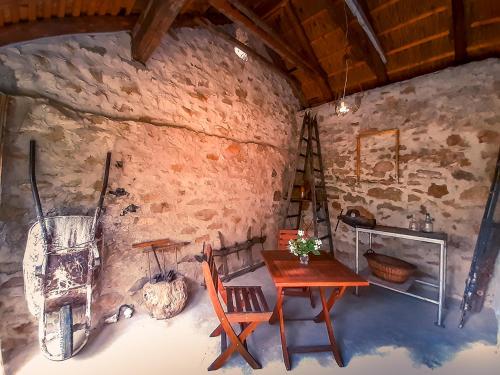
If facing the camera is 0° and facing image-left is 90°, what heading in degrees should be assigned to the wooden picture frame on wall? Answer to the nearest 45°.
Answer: approximately 45°

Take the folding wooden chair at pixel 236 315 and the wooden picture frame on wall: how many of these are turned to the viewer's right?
1

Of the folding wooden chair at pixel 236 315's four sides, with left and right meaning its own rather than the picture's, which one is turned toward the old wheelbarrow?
back

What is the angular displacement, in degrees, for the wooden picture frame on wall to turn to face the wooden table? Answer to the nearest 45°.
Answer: approximately 45° to its left

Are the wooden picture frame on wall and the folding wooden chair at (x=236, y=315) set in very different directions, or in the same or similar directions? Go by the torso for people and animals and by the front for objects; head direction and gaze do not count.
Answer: very different directions

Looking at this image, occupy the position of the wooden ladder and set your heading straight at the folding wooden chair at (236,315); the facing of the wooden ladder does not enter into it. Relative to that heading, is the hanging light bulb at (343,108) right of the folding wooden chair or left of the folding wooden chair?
left

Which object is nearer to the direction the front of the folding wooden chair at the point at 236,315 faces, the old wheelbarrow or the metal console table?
the metal console table

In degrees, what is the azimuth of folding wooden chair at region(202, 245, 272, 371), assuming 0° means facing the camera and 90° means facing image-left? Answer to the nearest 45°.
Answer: approximately 270°
